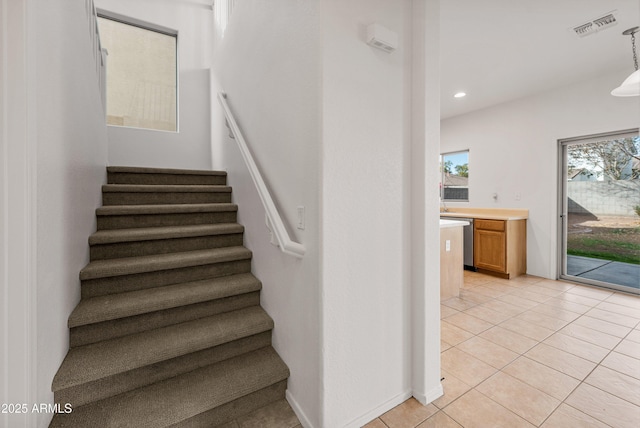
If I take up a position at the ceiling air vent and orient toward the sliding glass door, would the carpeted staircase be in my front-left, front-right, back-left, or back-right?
back-left

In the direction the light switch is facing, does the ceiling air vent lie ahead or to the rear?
to the rear

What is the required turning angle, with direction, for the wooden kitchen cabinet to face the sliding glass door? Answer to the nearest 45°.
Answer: approximately 135° to its left

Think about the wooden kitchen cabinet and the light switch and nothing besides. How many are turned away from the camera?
0

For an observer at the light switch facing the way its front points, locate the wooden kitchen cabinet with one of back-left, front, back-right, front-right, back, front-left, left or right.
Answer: back

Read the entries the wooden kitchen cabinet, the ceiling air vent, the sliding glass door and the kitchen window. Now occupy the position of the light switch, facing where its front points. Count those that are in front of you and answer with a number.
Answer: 0

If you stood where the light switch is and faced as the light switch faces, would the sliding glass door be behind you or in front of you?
behind

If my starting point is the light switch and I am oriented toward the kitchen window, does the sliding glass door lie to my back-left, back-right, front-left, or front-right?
front-right

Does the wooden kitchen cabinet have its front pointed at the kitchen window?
no

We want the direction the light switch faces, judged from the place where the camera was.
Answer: facing the viewer and to the left of the viewer
